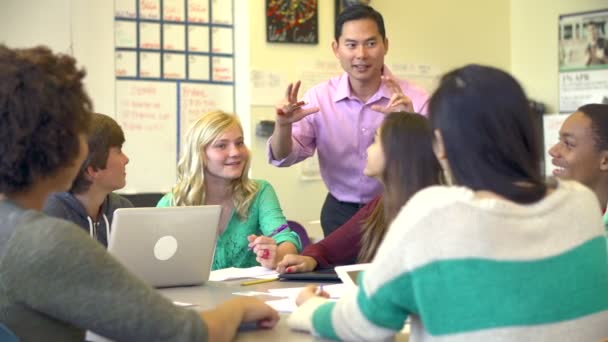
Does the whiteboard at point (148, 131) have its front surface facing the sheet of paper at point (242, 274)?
yes

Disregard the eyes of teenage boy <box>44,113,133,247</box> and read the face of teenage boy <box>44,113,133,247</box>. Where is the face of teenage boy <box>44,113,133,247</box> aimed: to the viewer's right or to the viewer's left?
to the viewer's right

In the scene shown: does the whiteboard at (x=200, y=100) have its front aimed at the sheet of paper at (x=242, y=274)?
yes

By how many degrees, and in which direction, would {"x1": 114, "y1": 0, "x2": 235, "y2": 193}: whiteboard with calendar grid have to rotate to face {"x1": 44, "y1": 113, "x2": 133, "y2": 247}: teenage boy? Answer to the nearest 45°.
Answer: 0° — it already faces them

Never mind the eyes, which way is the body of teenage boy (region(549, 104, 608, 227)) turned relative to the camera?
to the viewer's left

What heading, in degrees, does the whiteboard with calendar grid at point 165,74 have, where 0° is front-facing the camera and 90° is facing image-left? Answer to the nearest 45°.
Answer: approximately 0°
